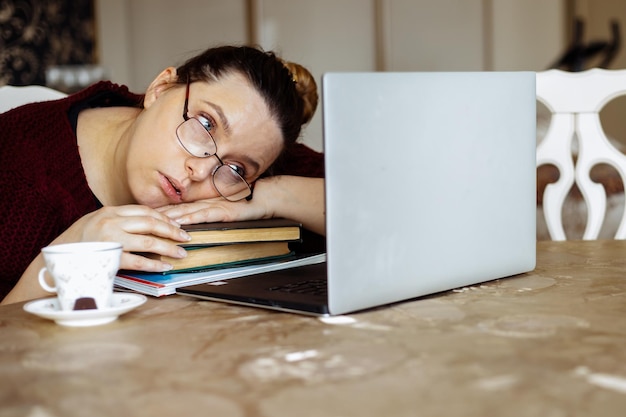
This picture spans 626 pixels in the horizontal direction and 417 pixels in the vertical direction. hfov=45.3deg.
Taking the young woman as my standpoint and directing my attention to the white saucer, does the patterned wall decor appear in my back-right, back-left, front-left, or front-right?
back-right

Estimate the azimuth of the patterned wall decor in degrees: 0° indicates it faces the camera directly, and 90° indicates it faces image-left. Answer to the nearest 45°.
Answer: approximately 0°

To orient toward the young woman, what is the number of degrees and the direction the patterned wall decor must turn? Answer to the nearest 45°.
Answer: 0° — it already faces them

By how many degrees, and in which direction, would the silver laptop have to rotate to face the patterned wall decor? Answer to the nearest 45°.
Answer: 0° — it already faces it

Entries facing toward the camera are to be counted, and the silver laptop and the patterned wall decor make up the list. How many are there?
1

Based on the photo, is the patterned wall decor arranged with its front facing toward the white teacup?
yes

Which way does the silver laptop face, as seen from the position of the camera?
facing away from the viewer and to the left of the viewer

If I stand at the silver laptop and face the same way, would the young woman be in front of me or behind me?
in front

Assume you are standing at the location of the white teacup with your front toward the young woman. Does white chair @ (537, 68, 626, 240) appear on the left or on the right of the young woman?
right

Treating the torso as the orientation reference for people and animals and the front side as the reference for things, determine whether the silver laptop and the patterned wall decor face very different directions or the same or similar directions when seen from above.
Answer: very different directions

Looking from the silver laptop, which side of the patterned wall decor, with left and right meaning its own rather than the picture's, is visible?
front

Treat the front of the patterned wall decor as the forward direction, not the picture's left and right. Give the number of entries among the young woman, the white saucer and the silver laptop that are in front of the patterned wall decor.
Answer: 3

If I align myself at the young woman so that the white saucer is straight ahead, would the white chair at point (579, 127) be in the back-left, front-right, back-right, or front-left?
back-left
